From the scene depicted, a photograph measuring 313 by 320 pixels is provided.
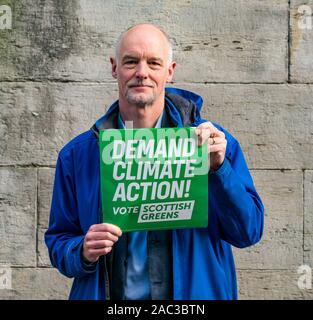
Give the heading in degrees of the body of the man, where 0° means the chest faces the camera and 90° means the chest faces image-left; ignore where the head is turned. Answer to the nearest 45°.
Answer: approximately 0°
